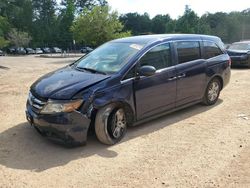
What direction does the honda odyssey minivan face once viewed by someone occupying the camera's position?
facing the viewer and to the left of the viewer

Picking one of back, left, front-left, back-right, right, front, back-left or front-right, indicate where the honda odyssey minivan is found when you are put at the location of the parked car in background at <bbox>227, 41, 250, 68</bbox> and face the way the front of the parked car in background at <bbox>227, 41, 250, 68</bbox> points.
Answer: front-left

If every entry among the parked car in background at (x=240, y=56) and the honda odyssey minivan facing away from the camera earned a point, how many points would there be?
0

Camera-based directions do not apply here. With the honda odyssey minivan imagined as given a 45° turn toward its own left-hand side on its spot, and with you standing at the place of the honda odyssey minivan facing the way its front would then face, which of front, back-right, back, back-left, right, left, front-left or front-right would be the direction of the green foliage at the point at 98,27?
back

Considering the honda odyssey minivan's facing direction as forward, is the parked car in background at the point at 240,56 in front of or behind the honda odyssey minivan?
behind

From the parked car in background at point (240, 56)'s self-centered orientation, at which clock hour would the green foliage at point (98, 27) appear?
The green foliage is roughly at 3 o'clock from the parked car in background.
